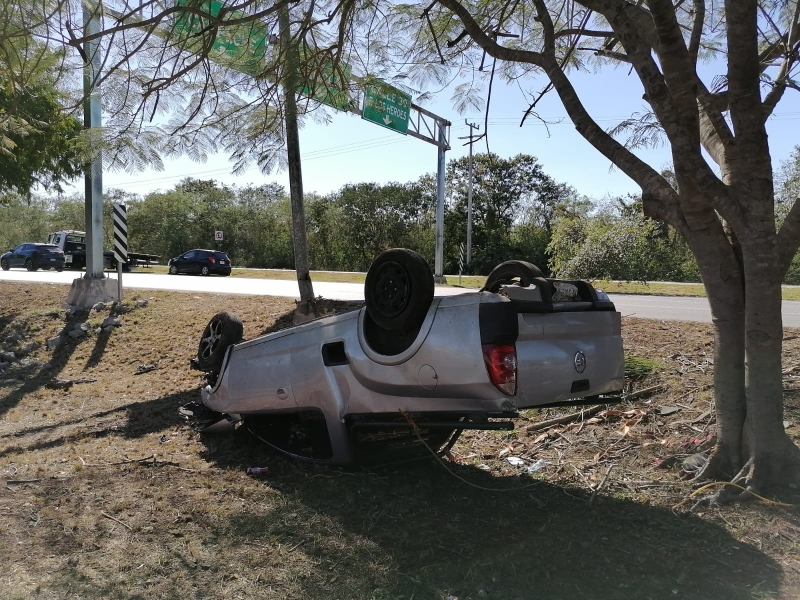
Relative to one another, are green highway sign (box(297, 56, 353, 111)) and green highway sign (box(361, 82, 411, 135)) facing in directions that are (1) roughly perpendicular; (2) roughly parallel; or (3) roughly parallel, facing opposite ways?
roughly parallel

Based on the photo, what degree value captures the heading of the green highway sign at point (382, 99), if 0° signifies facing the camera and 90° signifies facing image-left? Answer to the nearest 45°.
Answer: approximately 315°

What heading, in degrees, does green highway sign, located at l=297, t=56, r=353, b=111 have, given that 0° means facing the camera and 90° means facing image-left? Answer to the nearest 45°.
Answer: approximately 315°

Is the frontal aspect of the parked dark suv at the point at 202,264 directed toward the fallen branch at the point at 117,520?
no

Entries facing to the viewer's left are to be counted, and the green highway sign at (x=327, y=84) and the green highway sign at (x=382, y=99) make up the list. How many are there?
0

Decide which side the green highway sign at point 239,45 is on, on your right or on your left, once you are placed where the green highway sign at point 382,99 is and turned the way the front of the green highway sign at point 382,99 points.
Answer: on your right

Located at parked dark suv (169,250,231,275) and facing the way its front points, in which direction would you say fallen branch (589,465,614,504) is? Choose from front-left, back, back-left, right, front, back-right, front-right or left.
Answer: back-left

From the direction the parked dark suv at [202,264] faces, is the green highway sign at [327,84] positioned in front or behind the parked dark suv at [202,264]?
behind

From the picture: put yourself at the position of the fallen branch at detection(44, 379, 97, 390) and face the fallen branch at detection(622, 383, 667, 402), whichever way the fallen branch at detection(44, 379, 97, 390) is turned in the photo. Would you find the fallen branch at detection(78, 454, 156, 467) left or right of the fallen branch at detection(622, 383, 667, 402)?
right

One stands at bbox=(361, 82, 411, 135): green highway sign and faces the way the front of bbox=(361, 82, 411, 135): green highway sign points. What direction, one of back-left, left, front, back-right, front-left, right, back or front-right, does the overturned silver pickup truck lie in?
front-right

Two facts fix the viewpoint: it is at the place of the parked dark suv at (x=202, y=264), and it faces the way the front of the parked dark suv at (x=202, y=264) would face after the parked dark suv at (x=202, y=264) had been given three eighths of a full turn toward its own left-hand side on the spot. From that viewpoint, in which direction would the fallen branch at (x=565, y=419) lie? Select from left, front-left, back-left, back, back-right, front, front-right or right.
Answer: front

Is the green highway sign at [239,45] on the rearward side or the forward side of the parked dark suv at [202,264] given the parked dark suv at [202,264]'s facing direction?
on the rearward side

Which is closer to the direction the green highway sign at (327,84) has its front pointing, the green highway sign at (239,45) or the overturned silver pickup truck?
the overturned silver pickup truck

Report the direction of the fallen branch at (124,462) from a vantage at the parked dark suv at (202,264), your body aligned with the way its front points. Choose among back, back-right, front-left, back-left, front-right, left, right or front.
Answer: back-left

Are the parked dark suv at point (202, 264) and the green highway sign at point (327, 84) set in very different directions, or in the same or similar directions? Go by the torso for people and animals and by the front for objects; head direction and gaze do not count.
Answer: very different directions

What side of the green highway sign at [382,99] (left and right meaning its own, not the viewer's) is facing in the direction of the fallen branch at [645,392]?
front

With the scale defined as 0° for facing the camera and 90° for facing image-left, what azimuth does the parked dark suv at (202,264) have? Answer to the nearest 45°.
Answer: approximately 135°

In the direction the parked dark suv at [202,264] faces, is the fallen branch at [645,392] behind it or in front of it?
behind
